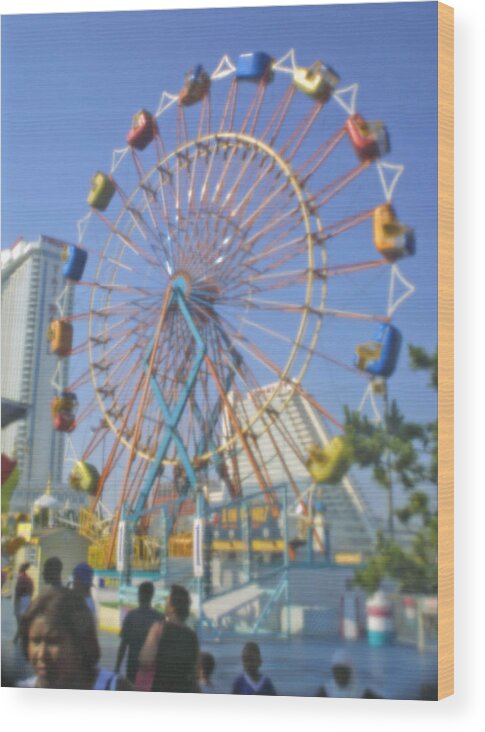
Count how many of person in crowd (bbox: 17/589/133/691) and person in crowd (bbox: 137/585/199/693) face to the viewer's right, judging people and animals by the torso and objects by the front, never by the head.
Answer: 0

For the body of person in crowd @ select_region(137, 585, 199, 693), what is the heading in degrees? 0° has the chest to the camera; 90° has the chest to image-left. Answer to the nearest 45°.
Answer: approximately 135°

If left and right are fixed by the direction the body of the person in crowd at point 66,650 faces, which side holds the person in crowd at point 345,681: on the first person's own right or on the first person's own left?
on the first person's own left

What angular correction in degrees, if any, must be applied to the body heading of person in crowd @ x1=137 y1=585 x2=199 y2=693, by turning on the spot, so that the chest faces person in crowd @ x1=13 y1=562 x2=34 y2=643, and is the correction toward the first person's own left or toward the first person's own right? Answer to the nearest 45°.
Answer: approximately 45° to the first person's own left

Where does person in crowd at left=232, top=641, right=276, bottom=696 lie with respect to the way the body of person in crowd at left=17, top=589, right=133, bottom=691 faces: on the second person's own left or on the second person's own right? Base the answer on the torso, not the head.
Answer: on the second person's own left

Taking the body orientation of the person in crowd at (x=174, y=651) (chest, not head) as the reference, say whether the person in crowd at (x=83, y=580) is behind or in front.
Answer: in front

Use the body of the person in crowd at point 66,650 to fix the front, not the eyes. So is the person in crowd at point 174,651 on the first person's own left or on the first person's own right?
on the first person's own left
